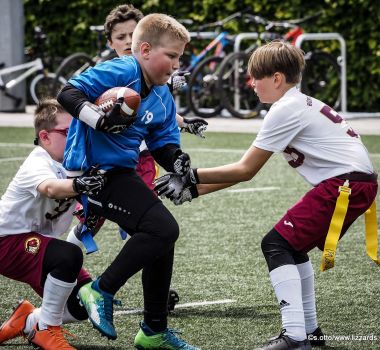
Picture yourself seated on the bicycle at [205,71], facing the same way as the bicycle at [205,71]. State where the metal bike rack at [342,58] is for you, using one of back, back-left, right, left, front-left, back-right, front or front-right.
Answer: front-left

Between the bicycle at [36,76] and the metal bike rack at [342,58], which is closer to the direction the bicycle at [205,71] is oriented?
the metal bike rack

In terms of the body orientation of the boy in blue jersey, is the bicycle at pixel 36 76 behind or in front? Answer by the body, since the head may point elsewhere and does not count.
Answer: behind

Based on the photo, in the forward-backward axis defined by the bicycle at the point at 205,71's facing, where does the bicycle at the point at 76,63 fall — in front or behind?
behind

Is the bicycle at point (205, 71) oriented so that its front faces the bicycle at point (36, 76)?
no
